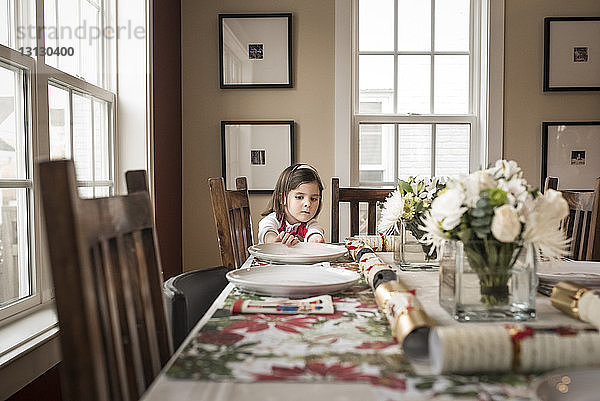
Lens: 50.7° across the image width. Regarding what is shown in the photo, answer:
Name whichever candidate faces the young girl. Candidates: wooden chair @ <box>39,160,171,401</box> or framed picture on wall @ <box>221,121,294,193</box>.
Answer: the framed picture on wall

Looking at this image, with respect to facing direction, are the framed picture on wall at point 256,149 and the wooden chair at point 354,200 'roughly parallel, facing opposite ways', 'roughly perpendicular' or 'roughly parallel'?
roughly parallel

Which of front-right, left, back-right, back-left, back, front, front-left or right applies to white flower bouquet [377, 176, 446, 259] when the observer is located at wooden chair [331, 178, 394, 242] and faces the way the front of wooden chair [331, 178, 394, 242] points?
front

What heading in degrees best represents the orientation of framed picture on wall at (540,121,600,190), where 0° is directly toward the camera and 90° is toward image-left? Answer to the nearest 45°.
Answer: approximately 0°

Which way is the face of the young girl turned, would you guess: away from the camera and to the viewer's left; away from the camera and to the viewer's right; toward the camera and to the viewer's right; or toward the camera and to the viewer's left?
toward the camera and to the viewer's right

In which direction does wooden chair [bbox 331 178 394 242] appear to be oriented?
toward the camera

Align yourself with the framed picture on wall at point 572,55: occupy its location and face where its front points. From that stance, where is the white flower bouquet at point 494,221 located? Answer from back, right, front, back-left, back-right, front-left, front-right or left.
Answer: front

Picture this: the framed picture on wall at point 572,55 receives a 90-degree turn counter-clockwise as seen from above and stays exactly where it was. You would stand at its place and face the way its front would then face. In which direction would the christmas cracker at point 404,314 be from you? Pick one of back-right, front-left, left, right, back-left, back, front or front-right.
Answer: right

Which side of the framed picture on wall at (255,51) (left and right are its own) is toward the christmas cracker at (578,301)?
front

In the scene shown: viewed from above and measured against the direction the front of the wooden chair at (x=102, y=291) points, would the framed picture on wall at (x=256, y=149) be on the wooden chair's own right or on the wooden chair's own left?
on the wooden chair's own left

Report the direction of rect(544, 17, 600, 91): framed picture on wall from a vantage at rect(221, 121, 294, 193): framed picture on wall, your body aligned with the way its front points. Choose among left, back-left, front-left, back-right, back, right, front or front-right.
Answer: left

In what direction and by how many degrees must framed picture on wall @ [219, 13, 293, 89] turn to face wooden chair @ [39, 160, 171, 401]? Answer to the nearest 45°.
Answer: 0° — it already faces it

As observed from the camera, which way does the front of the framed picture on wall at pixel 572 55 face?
facing the viewer

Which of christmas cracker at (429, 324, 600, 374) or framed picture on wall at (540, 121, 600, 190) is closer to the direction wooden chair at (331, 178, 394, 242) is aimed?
the christmas cracker

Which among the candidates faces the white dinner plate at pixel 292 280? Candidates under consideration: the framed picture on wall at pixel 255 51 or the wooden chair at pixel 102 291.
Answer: the framed picture on wall

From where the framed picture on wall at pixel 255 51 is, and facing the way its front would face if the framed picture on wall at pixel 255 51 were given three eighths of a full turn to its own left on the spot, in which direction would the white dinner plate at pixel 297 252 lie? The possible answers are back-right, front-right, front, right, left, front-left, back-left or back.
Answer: back-right

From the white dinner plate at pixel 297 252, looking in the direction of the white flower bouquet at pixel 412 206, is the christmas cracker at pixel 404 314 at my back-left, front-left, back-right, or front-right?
front-right

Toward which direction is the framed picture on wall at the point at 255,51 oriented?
toward the camera
